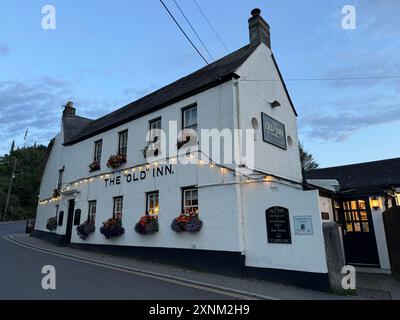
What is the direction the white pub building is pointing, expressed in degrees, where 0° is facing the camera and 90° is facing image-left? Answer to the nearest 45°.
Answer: approximately 45°

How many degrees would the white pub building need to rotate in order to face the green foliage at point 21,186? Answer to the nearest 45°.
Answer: approximately 90° to its right

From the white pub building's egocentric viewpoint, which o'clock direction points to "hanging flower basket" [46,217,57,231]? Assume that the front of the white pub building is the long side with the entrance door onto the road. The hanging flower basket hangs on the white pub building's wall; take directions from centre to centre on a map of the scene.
The hanging flower basket is roughly at 3 o'clock from the white pub building.

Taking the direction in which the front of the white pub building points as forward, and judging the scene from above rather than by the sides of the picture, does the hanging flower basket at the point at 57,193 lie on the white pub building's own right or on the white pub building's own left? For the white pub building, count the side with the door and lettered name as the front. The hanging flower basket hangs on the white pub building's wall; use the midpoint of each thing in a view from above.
on the white pub building's own right

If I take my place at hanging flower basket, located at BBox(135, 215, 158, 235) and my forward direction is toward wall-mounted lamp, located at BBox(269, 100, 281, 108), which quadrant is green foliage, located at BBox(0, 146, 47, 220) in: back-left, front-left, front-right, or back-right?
back-left
